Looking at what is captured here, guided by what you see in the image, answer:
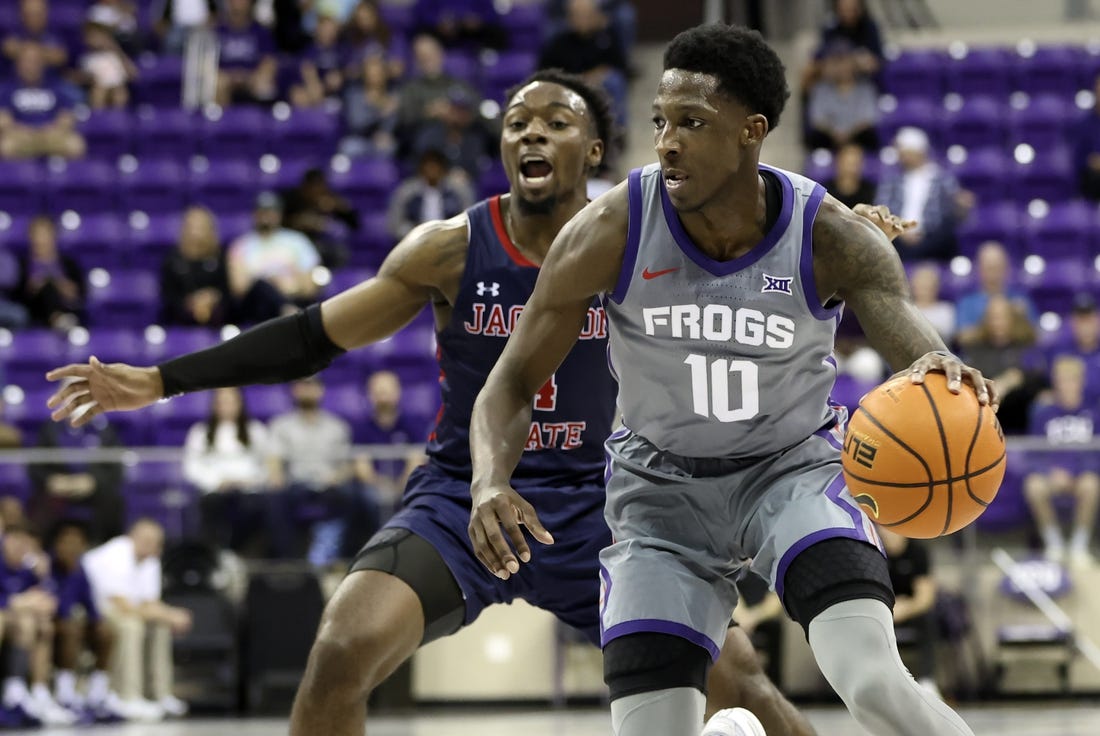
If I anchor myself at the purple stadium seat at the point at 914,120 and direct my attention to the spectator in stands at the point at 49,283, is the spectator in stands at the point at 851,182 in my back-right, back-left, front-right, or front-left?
front-left

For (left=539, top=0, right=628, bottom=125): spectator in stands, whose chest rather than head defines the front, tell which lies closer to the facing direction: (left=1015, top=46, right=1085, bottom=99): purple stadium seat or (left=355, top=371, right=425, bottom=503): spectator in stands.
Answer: the spectator in stands

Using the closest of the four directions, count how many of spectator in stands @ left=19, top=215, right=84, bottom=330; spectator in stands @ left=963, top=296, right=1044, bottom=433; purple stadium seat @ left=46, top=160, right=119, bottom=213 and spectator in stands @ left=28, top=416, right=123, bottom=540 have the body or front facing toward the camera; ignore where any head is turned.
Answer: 4

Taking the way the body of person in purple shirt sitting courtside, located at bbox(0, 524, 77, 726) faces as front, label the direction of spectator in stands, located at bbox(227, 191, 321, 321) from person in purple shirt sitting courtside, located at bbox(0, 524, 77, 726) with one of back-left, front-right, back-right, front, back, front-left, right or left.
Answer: left

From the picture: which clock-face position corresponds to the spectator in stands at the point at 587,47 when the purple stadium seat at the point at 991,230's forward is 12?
The spectator in stands is roughly at 3 o'clock from the purple stadium seat.

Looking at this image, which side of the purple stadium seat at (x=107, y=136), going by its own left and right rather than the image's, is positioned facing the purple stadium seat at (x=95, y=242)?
front

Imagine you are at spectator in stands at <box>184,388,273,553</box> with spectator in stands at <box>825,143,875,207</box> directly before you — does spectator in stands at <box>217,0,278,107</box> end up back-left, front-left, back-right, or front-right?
front-left

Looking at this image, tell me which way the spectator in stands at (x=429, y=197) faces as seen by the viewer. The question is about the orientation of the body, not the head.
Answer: toward the camera

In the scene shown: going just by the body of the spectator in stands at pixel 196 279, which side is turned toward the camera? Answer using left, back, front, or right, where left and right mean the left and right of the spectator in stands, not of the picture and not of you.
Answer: front

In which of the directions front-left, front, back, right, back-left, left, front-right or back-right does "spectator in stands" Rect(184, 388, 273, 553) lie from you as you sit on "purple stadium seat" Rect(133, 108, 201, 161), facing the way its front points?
front

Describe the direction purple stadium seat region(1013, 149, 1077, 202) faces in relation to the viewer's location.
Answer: facing the viewer

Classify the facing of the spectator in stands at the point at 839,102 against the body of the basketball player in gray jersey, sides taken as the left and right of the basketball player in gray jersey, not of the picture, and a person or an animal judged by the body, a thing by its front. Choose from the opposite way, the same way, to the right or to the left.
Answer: the same way

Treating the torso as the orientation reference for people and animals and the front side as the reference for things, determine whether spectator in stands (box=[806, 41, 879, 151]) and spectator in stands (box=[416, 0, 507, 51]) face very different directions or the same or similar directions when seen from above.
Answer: same or similar directions

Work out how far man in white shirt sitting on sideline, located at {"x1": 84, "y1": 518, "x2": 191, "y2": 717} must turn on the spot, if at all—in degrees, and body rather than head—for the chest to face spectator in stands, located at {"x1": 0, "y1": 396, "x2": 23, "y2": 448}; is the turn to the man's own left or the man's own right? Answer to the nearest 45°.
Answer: approximately 180°

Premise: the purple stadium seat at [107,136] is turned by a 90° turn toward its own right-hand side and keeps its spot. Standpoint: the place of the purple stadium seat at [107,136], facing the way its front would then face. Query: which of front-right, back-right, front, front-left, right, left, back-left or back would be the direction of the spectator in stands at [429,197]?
back-left

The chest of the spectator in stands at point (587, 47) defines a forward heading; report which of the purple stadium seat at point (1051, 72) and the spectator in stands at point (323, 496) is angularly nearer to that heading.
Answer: the spectator in stands

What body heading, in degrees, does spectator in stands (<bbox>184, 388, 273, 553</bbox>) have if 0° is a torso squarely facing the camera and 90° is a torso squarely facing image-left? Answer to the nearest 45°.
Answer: approximately 0°
